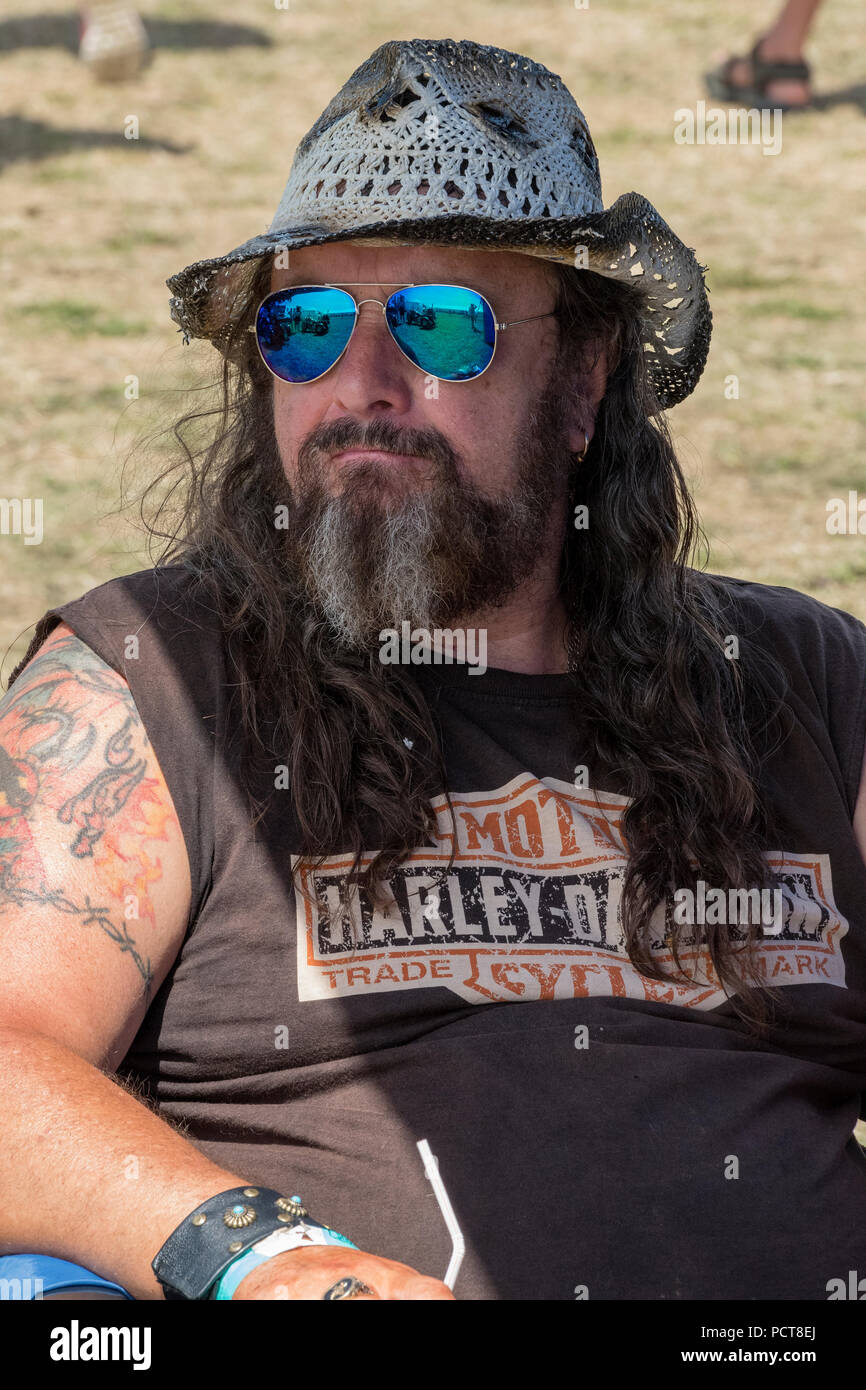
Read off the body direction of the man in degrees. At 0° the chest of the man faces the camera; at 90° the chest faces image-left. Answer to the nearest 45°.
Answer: approximately 0°
